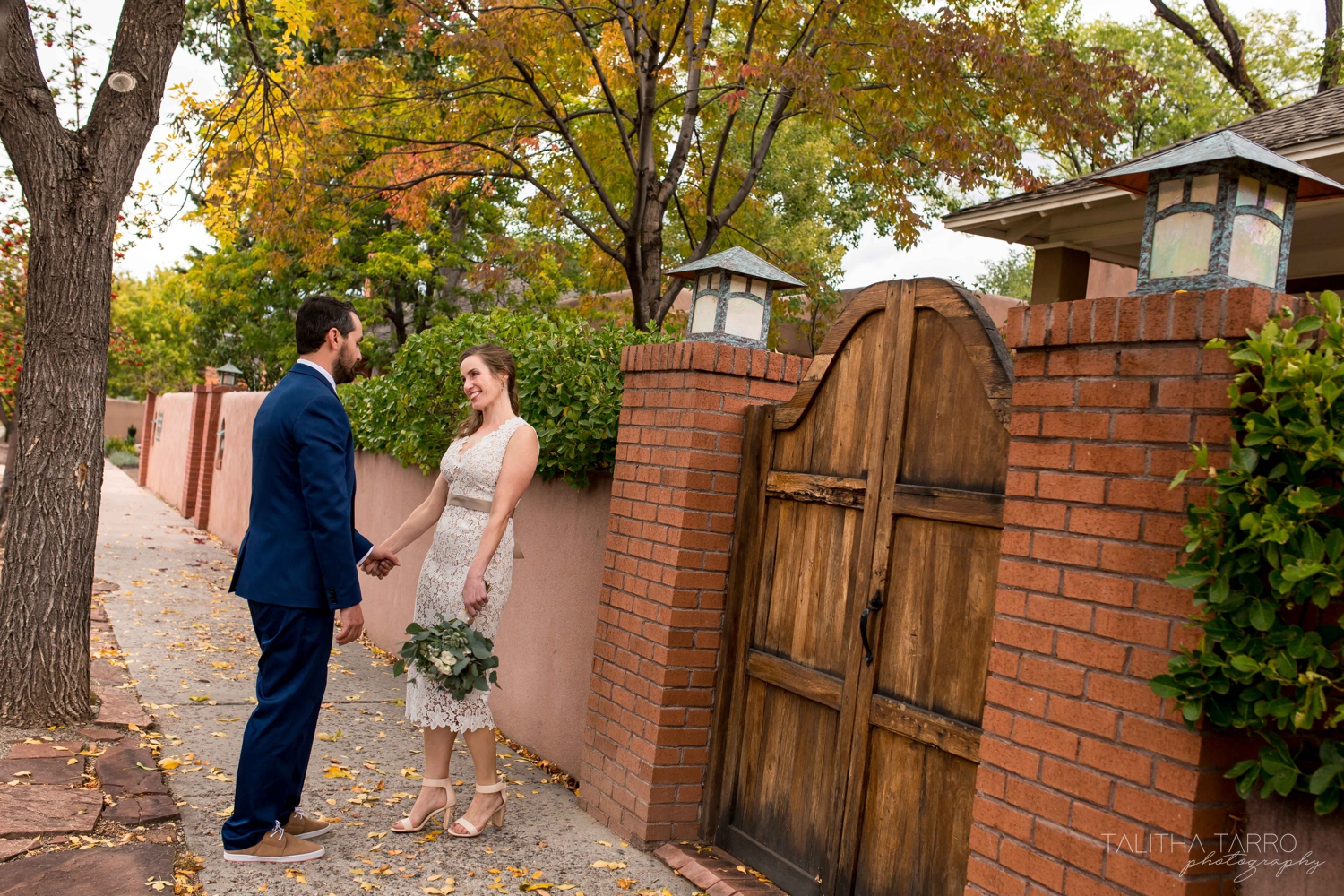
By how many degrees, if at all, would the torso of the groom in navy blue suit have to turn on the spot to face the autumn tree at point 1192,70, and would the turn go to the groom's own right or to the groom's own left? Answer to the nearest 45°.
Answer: approximately 45° to the groom's own left

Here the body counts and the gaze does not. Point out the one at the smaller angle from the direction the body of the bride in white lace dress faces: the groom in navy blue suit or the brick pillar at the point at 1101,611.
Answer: the groom in navy blue suit

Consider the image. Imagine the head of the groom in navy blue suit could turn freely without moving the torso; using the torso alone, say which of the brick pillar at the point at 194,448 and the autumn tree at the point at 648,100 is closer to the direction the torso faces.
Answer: the autumn tree

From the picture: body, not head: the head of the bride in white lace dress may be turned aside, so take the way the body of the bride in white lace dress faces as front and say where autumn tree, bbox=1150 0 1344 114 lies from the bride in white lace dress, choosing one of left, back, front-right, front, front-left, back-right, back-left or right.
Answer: back

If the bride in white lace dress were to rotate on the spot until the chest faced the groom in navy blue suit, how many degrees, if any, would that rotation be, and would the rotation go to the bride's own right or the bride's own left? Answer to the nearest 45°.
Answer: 0° — they already face them

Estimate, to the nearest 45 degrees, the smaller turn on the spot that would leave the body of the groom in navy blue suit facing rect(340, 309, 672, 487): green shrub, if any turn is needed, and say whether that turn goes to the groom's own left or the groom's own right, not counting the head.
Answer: approximately 45° to the groom's own left

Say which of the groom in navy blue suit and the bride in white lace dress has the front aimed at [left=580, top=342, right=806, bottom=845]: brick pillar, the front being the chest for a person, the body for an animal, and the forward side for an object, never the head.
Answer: the groom in navy blue suit

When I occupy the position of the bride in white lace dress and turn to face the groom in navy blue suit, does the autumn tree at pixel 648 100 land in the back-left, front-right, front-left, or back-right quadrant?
back-right

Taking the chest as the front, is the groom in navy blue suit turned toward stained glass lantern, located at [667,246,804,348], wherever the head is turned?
yes

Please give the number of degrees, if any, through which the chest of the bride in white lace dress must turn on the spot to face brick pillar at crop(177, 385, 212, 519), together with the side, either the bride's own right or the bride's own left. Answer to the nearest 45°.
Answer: approximately 135° to the bride's own right

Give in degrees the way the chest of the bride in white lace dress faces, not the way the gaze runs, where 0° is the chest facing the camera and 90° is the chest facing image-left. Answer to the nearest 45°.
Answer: approximately 45°

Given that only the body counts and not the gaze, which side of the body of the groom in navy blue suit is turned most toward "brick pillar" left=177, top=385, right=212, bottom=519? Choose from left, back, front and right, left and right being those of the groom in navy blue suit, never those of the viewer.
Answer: left

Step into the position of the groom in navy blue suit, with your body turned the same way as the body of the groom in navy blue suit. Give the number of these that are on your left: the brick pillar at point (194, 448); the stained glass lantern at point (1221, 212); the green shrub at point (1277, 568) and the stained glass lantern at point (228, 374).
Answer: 2

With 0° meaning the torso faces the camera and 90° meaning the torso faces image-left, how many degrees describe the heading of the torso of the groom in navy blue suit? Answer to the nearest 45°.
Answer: approximately 270°

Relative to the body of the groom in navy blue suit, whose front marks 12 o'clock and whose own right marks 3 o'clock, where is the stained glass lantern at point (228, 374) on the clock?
The stained glass lantern is roughly at 9 o'clock from the groom in navy blue suit.

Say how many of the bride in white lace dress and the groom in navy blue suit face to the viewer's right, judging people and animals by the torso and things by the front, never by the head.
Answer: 1
